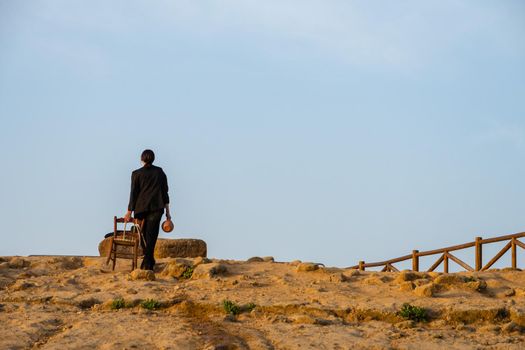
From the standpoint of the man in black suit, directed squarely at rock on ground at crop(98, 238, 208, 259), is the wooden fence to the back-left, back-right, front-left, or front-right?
front-right

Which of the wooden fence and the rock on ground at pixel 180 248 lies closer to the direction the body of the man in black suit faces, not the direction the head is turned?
the rock on ground

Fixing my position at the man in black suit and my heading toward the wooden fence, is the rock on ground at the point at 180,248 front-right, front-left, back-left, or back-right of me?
front-left

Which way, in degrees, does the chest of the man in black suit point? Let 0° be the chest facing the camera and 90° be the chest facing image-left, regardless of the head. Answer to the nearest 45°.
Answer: approximately 180°

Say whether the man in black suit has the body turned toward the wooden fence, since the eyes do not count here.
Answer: no

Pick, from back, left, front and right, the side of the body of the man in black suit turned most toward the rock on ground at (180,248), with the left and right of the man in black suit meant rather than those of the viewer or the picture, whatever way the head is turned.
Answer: front
